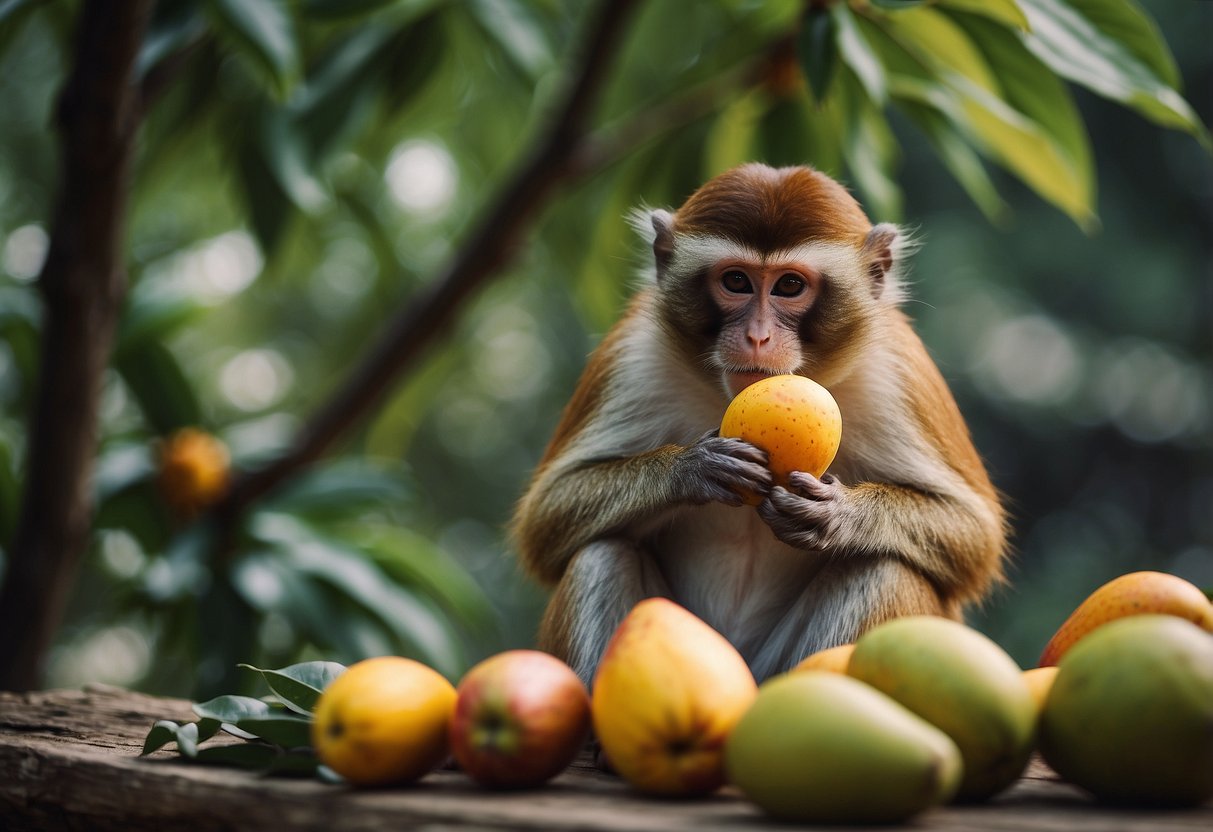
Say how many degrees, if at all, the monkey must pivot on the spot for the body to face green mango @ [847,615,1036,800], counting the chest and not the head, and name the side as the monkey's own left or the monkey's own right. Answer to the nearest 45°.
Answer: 0° — it already faces it

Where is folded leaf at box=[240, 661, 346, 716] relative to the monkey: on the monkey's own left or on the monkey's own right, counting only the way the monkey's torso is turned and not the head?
on the monkey's own right

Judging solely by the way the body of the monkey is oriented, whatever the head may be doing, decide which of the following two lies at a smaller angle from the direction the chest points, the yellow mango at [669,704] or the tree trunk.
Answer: the yellow mango

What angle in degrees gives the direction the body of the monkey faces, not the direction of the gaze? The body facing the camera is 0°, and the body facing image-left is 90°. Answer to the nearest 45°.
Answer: approximately 0°

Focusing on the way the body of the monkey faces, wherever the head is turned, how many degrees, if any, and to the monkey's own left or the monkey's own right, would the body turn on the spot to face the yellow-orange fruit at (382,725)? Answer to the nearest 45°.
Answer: approximately 45° to the monkey's own right

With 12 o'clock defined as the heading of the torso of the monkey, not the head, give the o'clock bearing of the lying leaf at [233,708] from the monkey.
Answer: The lying leaf is roughly at 2 o'clock from the monkey.

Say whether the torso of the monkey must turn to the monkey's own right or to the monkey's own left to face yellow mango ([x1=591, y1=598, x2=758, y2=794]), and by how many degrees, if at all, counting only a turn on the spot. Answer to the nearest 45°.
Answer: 0° — it already faces it
